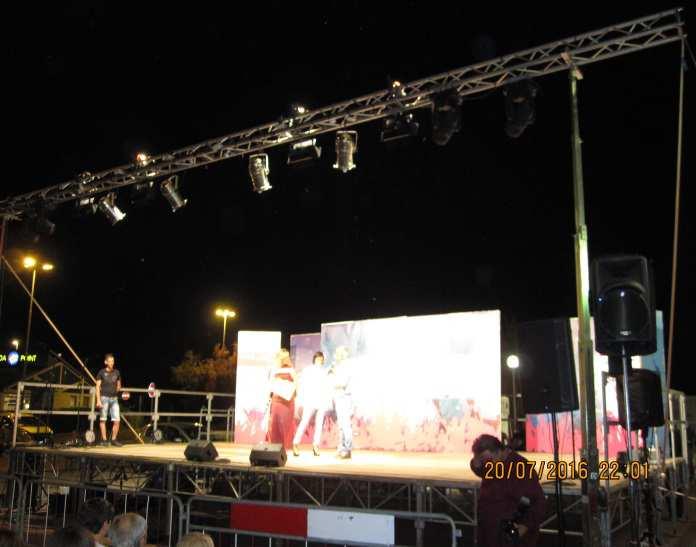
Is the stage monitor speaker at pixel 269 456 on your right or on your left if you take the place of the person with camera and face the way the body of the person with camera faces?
on your right

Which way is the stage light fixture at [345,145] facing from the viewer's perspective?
away from the camera

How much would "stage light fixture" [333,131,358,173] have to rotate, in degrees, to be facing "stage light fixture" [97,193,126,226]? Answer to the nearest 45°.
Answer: approximately 45° to its left

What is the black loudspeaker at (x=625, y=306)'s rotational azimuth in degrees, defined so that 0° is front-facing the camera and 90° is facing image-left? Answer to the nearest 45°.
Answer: approximately 0°

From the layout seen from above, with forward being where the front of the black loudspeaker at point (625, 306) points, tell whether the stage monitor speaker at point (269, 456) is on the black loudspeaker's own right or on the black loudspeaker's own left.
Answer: on the black loudspeaker's own right

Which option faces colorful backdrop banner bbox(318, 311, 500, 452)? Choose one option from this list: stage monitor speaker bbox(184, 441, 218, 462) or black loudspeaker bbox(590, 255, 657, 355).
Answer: the stage monitor speaker

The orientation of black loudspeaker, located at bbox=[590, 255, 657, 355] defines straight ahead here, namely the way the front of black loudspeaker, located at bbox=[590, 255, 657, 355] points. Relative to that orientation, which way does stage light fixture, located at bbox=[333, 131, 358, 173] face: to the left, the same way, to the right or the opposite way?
the opposite way
